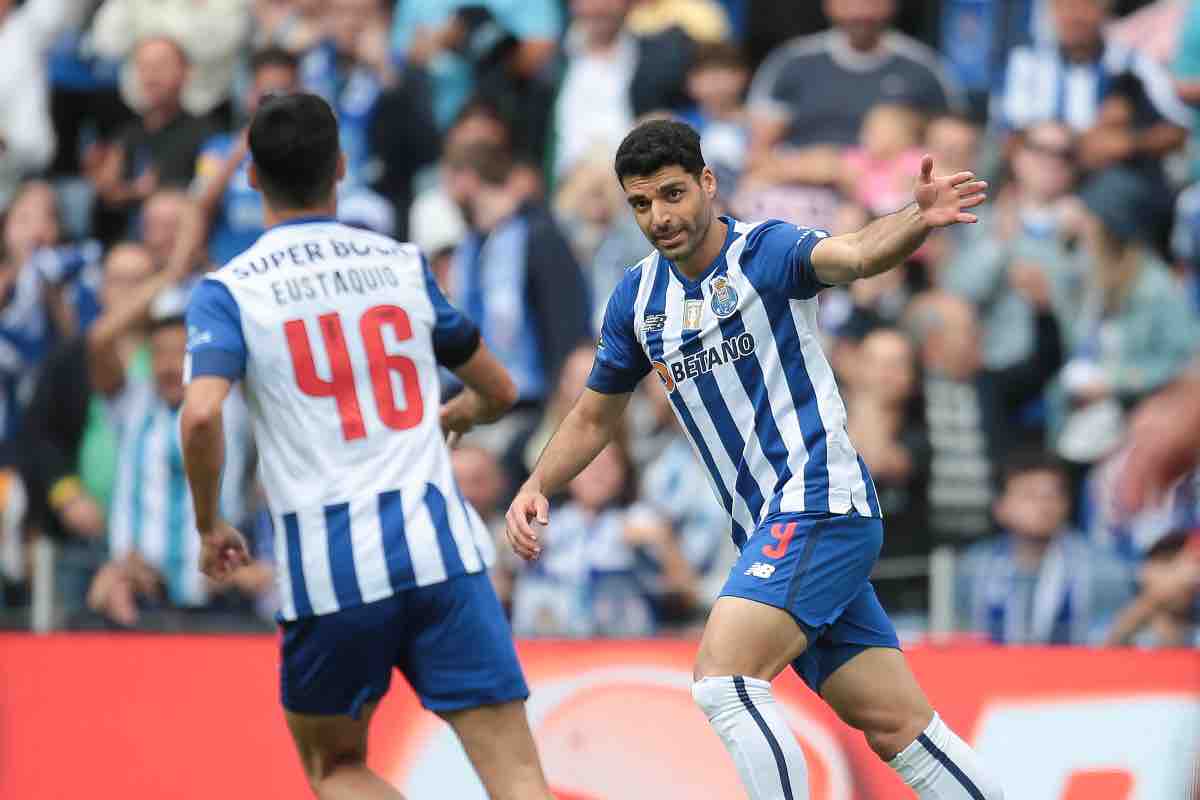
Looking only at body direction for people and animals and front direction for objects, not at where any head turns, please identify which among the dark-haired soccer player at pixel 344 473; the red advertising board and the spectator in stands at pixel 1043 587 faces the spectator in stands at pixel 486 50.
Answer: the dark-haired soccer player

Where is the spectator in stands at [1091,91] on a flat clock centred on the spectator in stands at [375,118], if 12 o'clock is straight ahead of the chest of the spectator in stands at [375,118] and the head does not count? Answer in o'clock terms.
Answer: the spectator in stands at [1091,91] is roughly at 8 o'clock from the spectator in stands at [375,118].

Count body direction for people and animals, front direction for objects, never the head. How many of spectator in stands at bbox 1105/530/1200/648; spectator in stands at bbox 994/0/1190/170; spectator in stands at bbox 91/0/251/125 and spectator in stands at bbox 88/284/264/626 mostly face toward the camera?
4

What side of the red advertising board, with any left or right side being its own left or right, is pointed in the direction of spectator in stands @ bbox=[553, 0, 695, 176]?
back

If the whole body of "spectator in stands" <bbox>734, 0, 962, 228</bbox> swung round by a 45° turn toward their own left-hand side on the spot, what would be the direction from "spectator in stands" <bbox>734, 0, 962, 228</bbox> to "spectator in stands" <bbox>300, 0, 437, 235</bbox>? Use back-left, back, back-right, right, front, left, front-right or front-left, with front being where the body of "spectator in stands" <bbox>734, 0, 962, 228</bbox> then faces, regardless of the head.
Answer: back-right

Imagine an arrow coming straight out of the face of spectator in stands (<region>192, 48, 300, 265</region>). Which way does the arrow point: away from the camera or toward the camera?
toward the camera

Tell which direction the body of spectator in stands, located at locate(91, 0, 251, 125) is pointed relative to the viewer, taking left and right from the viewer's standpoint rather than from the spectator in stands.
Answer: facing the viewer

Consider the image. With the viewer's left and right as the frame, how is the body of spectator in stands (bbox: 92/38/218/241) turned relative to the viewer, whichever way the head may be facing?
facing the viewer and to the left of the viewer

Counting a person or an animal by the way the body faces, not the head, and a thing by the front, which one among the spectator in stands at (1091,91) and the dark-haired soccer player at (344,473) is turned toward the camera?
the spectator in stands

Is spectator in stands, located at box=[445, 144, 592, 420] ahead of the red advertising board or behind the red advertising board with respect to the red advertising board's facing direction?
behind

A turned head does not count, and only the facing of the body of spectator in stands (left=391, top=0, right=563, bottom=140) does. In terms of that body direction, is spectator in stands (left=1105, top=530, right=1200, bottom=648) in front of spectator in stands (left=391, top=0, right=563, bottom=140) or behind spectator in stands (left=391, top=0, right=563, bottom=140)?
in front

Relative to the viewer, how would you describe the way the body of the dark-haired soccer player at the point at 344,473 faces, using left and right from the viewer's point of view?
facing away from the viewer

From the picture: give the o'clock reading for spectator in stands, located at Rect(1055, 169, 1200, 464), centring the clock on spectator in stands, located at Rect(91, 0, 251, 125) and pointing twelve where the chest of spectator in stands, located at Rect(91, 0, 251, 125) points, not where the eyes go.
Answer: spectator in stands, located at Rect(1055, 169, 1200, 464) is roughly at 10 o'clock from spectator in stands, located at Rect(91, 0, 251, 125).

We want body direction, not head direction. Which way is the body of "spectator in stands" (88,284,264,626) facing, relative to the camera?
toward the camera

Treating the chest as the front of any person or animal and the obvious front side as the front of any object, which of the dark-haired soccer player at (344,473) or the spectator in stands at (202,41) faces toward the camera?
the spectator in stands

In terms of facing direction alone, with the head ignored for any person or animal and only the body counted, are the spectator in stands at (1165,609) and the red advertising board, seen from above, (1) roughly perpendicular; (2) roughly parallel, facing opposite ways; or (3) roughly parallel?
roughly parallel
